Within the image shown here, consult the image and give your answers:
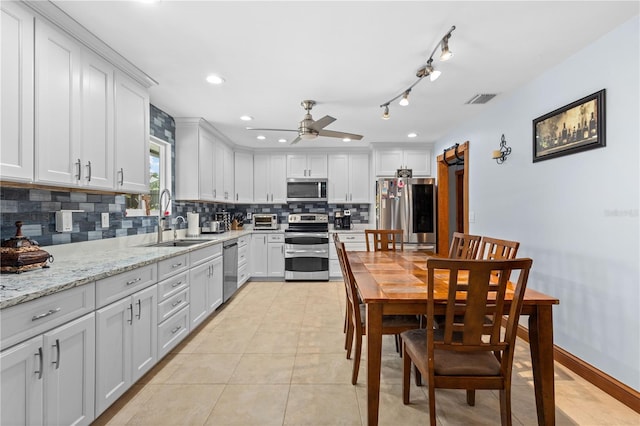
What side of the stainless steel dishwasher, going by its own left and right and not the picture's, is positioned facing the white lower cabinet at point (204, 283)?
right

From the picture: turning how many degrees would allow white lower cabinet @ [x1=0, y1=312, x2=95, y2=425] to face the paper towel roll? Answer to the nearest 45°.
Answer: approximately 90° to its left

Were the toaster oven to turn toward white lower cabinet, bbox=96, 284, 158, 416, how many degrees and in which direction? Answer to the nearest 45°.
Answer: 0° — it already faces it

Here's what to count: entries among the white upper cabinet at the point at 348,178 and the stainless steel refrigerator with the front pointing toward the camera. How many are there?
2

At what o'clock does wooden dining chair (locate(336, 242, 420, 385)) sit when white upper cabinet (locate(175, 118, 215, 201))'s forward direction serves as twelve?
The wooden dining chair is roughly at 2 o'clock from the white upper cabinet.

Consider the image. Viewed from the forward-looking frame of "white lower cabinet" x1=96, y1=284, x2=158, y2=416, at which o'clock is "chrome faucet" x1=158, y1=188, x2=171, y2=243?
The chrome faucet is roughly at 8 o'clock from the white lower cabinet.

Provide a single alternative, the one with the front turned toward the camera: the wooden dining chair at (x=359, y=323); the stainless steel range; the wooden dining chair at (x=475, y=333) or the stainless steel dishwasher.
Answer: the stainless steel range

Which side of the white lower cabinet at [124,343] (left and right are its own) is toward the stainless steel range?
left

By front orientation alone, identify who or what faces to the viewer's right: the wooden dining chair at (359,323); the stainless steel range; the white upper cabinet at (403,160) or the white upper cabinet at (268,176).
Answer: the wooden dining chair

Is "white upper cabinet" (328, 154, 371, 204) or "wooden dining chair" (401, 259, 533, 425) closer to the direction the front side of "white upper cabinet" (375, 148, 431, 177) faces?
the wooden dining chair

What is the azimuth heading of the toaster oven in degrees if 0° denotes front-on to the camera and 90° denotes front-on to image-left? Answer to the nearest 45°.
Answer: approximately 0°

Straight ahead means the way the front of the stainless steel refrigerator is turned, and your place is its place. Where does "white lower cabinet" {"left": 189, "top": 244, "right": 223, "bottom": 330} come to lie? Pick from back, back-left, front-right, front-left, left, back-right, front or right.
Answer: front-right

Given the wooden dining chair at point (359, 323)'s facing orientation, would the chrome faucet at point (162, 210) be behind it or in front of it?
behind

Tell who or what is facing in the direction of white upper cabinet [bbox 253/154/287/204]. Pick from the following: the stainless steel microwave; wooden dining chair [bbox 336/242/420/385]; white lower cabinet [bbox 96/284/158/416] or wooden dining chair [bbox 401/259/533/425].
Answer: wooden dining chair [bbox 401/259/533/425]

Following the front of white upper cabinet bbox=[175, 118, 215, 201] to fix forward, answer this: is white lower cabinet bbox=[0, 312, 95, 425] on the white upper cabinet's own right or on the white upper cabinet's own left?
on the white upper cabinet's own right
